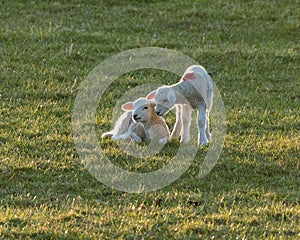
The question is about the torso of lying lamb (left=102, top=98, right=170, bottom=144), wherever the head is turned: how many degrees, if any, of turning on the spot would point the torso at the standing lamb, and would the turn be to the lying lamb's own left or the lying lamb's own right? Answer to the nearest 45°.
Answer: approximately 45° to the lying lamb's own left

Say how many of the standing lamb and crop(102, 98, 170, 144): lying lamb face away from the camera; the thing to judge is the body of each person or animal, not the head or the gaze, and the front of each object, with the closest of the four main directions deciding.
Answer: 0

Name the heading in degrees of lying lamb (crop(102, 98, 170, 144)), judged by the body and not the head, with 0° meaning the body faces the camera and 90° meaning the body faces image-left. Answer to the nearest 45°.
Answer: approximately 315°

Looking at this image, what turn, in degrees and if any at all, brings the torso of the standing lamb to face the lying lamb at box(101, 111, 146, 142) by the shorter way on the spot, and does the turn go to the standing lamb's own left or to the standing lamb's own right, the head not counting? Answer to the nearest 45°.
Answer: approximately 45° to the standing lamb's own right

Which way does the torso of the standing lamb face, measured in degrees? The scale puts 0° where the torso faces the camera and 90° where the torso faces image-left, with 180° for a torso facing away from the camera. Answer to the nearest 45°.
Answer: approximately 45°
